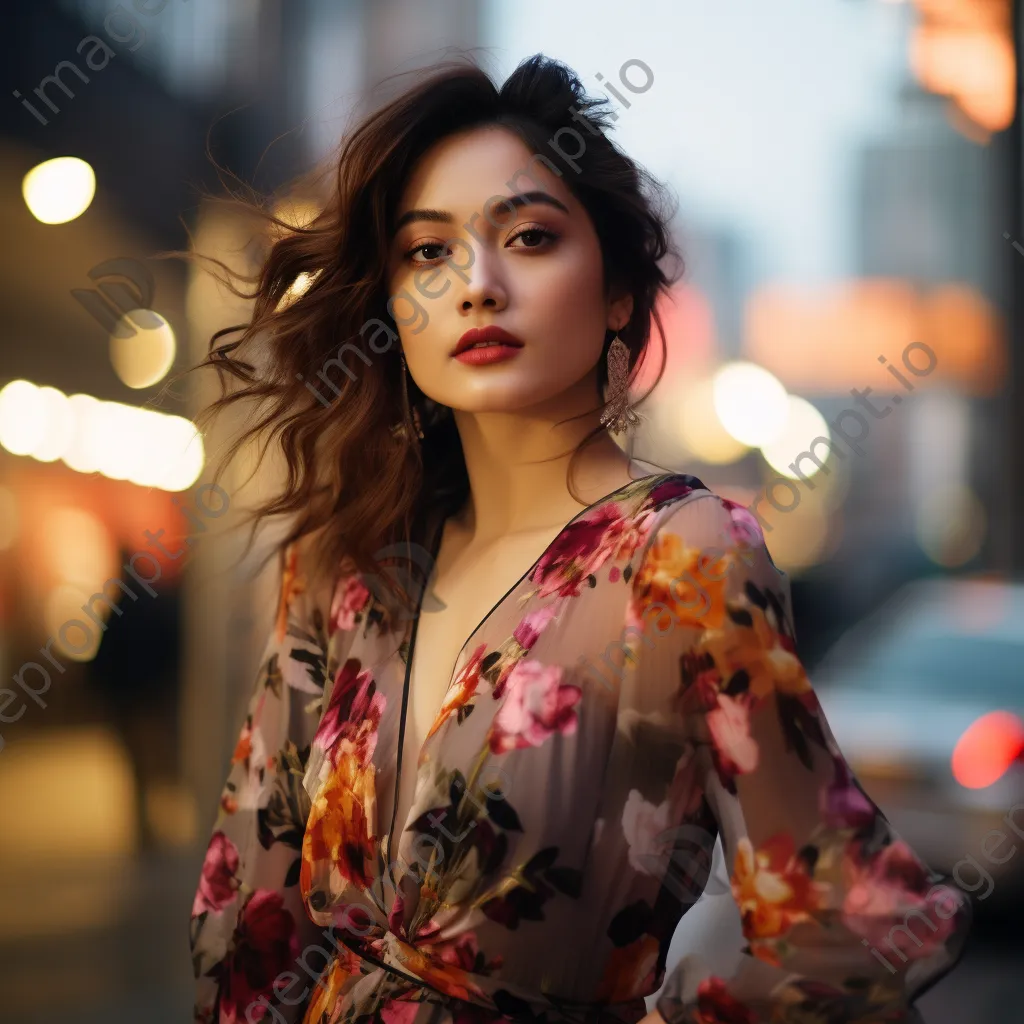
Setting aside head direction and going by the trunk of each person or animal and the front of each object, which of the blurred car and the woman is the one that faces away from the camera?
the blurred car

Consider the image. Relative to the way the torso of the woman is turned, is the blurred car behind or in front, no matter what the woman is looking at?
behind

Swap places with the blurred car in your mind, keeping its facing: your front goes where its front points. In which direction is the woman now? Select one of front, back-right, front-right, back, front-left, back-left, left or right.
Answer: back

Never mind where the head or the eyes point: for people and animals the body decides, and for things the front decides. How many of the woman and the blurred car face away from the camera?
1

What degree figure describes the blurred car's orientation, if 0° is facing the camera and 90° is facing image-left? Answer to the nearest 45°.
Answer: approximately 180°

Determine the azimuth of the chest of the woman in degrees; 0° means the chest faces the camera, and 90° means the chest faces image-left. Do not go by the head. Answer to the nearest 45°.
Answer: approximately 45°
